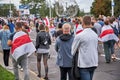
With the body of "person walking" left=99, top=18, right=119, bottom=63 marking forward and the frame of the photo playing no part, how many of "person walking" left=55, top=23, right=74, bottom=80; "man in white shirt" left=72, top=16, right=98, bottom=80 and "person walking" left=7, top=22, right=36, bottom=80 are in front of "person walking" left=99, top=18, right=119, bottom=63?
0

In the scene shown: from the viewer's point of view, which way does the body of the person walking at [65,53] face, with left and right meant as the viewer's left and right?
facing away from the viewer

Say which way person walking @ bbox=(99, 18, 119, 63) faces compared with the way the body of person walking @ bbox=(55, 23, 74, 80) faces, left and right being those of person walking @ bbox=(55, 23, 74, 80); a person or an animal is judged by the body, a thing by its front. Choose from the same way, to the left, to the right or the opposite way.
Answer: the same way

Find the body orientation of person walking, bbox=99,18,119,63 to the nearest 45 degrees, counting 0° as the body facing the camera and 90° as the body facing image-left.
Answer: approximately 180°

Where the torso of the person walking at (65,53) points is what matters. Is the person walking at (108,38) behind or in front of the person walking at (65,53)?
in front

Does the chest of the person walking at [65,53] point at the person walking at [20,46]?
no

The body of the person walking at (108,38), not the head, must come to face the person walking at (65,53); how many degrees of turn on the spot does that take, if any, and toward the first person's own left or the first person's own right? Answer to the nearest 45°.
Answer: approximately 180°

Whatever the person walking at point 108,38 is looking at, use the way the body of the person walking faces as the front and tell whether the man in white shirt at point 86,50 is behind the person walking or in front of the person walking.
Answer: behind

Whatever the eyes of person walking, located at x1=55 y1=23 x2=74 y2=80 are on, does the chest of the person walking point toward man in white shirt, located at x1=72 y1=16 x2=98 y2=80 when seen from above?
no

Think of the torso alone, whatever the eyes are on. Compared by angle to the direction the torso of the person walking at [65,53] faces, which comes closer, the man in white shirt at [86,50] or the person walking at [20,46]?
the person walking

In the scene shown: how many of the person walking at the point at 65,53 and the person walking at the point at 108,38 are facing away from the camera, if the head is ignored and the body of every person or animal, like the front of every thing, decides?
2
